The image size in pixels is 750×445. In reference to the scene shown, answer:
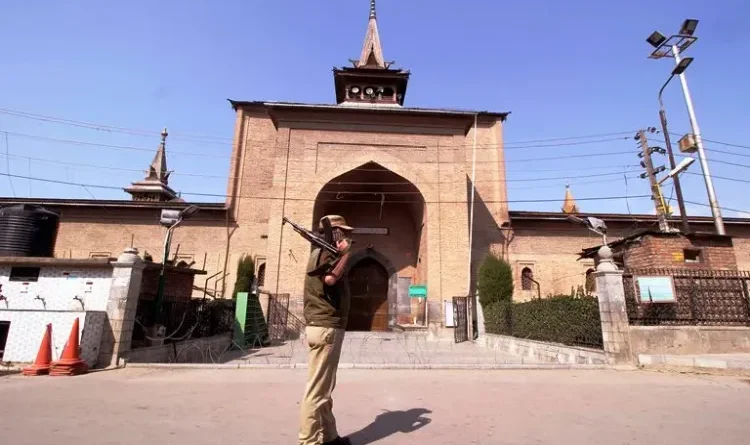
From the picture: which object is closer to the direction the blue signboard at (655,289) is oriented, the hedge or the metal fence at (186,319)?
the metal fence

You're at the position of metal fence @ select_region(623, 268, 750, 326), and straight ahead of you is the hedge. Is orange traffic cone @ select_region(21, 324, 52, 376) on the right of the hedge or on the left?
left

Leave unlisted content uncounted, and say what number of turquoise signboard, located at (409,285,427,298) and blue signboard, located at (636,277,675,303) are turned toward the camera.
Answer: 2

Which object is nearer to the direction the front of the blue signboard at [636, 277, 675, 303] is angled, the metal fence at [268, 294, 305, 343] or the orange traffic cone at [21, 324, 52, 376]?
the orange traffic cone

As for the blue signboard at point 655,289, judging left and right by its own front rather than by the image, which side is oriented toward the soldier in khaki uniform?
front

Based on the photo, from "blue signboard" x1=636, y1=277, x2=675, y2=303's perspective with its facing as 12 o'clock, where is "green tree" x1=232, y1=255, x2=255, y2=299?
The green tree is roughly at 3 o'clock from the blue signboard.

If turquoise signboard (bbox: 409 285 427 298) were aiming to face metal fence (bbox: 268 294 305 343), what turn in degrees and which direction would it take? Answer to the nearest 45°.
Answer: approximately 90° to its right

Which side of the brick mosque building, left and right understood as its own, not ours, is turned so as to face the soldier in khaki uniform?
front

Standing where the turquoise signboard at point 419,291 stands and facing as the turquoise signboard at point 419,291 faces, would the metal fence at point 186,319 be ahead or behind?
ahead

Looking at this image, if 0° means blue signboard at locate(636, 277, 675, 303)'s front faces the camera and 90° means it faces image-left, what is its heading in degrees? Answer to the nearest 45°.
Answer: approximately 0°

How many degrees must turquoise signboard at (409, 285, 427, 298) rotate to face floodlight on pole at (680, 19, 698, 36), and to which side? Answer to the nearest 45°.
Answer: approximately 45° to its left
